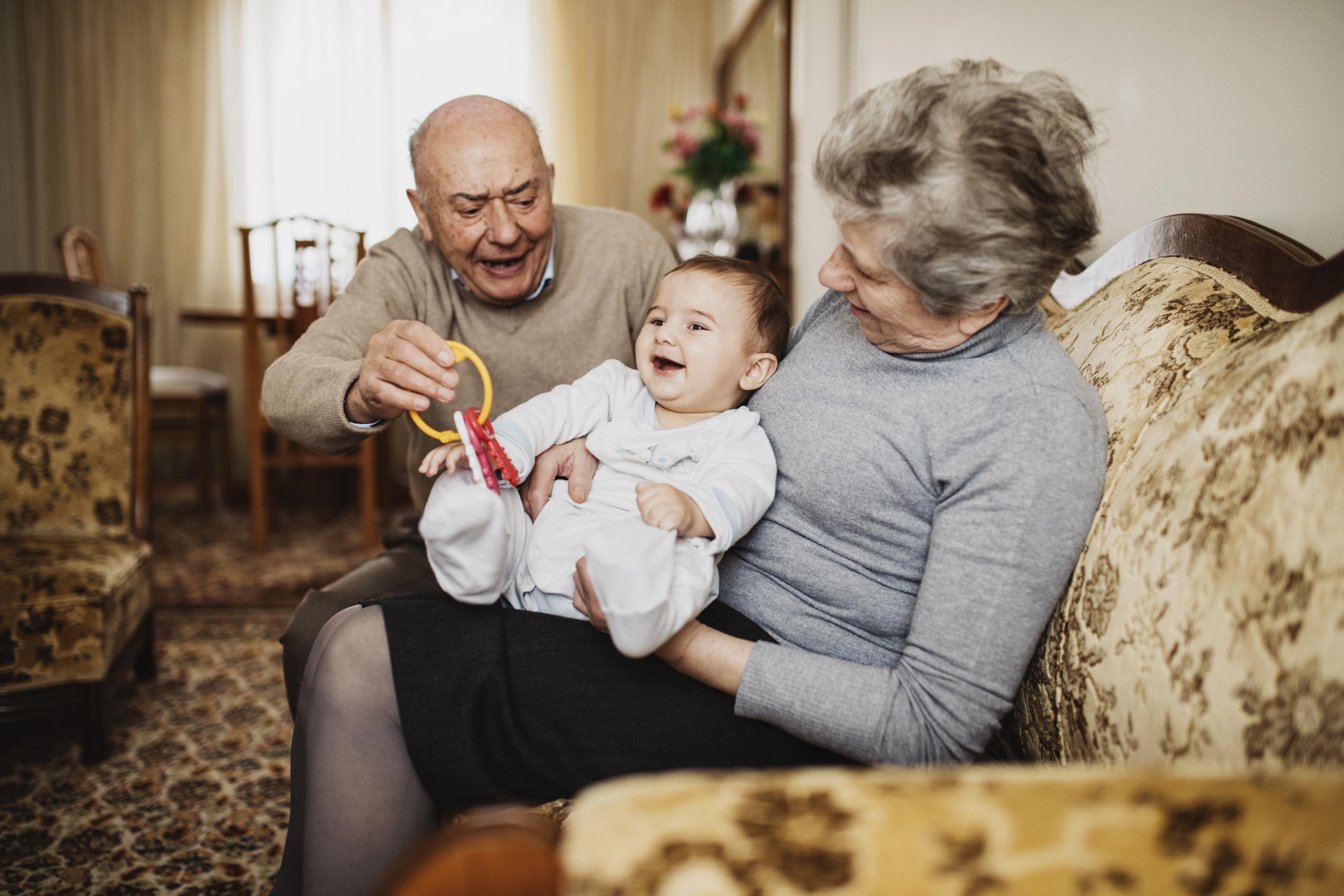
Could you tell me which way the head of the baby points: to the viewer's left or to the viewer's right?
to the viewer's left

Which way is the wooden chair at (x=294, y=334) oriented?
away from the camera

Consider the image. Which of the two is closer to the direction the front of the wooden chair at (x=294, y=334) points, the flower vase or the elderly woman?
the flower vase

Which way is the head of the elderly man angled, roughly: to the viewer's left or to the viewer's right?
to the viewer's right

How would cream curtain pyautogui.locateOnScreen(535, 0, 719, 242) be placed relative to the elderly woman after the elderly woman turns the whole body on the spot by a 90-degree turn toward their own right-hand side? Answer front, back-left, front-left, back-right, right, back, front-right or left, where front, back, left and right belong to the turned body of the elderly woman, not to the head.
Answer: front

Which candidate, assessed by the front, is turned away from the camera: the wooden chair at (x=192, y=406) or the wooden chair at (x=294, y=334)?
the wooden chair at (x=294, y=334)

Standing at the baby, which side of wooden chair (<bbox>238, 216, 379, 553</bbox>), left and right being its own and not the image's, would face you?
back

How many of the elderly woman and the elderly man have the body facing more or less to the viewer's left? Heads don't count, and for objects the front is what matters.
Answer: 1

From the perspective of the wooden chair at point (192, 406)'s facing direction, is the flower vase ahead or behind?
ahead

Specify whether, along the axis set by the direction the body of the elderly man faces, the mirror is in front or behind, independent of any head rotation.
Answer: behind

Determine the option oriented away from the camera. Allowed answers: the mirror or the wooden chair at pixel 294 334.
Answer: the wooden chair

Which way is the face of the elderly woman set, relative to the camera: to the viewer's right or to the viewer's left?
to the viewer's left

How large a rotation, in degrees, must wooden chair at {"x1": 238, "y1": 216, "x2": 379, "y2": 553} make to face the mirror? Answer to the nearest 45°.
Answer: approximately 90° to its right

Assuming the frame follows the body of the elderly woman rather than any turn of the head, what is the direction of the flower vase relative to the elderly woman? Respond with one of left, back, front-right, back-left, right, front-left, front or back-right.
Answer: right

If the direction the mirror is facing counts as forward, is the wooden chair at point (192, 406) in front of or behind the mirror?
in front
